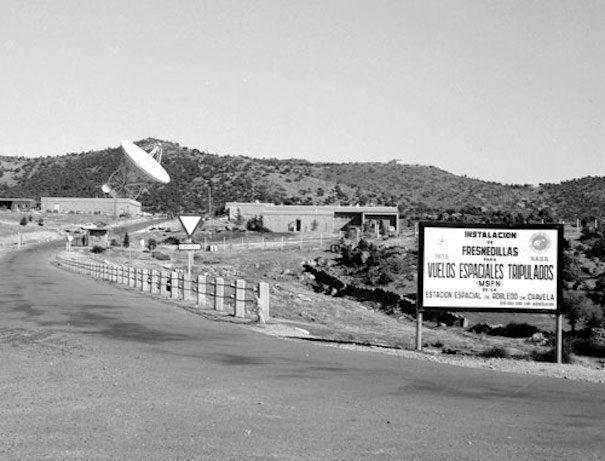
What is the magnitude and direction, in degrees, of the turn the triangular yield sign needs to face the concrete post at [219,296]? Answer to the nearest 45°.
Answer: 0° — it already faces it

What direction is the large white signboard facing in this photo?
toward the camera

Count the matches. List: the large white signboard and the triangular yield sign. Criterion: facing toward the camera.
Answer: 2

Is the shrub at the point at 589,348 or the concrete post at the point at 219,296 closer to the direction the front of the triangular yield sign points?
the concrete post

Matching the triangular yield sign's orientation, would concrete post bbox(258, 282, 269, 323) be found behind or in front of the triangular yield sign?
in front

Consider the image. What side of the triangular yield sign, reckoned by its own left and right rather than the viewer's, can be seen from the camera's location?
front

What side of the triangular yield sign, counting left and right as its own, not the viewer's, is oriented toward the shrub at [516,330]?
left

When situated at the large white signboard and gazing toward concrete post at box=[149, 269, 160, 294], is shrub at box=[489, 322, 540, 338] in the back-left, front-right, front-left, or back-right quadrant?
front-right

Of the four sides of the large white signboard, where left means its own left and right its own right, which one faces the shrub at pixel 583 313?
back
